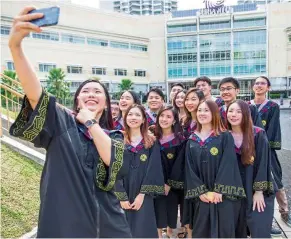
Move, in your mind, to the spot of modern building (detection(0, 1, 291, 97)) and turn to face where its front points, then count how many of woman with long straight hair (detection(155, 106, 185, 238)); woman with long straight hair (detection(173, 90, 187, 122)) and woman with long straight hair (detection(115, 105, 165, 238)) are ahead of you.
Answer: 3

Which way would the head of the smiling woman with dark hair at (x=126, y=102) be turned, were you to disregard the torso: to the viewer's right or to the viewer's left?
to the viewer's left

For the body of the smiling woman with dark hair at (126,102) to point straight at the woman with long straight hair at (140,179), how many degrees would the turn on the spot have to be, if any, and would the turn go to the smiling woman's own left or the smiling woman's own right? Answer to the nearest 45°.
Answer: approximately 45° to the smiling woman's own left

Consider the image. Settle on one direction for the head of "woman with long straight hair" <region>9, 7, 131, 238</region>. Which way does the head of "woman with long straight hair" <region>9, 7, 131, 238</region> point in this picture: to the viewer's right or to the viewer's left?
to the viewer's left

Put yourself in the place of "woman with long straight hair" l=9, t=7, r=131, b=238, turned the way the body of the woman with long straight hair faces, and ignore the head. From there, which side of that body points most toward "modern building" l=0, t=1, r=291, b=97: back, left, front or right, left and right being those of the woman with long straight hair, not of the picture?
back

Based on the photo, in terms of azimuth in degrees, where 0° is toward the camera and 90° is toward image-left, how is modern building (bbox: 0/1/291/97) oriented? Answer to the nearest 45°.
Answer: approximately 0°

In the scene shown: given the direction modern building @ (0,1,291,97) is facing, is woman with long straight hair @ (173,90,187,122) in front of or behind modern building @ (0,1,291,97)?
in front

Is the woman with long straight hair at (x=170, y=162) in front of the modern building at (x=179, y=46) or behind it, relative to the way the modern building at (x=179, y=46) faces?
in front

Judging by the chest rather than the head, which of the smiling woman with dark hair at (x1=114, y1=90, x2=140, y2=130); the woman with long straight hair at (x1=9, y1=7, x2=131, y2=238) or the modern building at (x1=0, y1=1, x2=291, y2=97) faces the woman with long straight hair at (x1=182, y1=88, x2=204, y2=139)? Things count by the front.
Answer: the modern building

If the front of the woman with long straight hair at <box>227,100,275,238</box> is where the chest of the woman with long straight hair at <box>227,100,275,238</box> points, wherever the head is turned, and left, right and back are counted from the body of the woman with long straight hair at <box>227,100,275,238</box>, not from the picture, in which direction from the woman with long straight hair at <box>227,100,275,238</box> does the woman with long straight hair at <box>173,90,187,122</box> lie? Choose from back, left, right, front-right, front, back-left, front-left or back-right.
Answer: right

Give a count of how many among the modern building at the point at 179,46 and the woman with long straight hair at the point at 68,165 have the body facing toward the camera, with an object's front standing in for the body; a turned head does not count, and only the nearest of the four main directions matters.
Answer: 2
